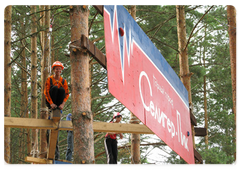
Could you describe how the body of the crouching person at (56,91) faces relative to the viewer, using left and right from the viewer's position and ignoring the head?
facing the viewer

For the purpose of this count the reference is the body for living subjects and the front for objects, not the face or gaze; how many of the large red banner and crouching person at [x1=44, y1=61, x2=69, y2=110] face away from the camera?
0

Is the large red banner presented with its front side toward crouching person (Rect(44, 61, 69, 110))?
no

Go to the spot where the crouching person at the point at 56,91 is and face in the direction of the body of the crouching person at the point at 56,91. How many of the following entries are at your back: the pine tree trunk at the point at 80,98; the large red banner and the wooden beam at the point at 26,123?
0

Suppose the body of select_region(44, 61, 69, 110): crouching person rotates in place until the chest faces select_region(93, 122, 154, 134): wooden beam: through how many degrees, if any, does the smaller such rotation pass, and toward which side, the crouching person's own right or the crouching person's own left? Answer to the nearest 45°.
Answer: approximately 90° to the crouching person's own left

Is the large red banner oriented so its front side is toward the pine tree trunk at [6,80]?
no

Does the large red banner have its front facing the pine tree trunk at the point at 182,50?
no
